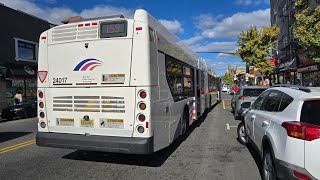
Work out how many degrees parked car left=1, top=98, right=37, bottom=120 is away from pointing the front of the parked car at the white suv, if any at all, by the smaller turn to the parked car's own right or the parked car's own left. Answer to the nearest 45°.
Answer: approximately 45° to the parked car's own left

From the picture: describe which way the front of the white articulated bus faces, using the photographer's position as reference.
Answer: facing away from the viewer and to the right of the viewer

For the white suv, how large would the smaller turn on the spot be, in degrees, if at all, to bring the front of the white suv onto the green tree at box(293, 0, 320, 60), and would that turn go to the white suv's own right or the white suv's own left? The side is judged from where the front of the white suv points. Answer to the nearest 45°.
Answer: approximately 45° to the white suv's own right

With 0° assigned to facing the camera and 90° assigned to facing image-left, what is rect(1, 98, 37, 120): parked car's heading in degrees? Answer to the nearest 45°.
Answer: approximately 45°

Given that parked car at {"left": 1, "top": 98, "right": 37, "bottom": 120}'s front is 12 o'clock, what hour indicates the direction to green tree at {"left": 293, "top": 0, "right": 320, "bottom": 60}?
The green tree is roughly at 9 o'clock from the parked car.

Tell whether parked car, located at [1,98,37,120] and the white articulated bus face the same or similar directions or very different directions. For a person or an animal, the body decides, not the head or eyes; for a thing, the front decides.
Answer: very different directions

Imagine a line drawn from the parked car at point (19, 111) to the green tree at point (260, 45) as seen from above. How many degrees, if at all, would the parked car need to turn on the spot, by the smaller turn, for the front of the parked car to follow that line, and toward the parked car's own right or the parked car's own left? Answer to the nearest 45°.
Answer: approximately 135° to the parked car's own left

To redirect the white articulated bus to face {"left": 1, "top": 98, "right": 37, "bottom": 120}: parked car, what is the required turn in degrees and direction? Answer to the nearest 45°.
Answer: approximately 90° to its left

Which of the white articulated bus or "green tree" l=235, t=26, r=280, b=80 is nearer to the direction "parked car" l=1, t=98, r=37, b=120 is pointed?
the white articulated bus
